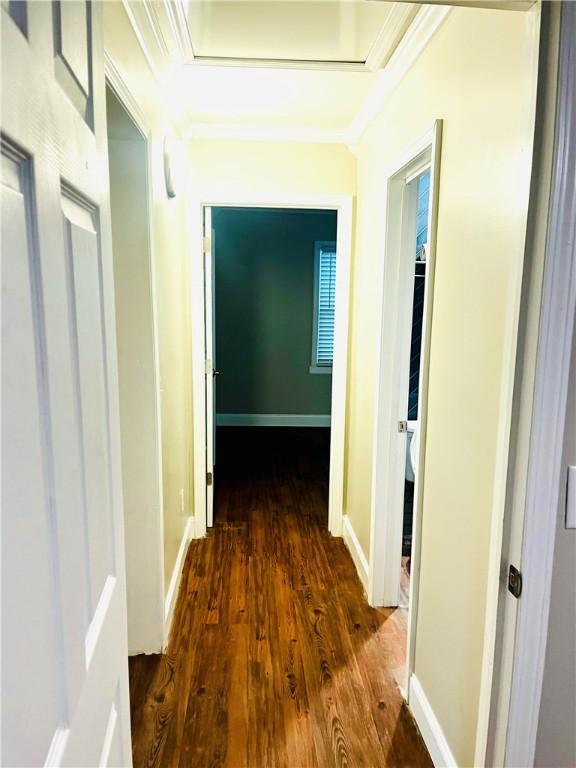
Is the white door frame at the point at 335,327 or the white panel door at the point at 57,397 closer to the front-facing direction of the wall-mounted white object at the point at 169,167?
the white door frame

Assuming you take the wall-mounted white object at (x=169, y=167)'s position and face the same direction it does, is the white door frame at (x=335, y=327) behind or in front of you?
in front

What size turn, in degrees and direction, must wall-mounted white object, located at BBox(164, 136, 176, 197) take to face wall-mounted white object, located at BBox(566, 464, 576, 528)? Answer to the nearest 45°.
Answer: approximately 45° to its right

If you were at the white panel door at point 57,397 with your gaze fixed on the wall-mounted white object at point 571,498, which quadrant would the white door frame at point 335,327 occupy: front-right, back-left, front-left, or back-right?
front-left

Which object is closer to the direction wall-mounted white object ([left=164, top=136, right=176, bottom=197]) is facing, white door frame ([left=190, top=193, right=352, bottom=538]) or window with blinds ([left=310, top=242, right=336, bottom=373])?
the white door frame

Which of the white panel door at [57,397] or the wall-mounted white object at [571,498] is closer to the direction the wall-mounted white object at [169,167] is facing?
the wall-mounted white object

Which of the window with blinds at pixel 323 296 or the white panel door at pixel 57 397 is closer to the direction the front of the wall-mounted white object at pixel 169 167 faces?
the window with blinds

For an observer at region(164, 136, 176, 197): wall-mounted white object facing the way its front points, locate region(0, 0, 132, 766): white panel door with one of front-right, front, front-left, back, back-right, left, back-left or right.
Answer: right

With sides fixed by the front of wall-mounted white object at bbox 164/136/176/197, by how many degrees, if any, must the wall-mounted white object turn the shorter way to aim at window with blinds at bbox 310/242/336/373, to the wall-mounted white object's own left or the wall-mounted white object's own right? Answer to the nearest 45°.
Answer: approximately 45° to the wall-mounted white object's own left

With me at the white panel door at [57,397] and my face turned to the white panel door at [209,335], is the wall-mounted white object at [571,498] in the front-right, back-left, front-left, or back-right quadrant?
front-right

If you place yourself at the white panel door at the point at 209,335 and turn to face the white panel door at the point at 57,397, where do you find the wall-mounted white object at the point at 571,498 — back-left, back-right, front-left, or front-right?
front-left

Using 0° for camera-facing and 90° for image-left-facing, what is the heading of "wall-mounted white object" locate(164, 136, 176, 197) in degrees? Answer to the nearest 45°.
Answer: approximately 270°
